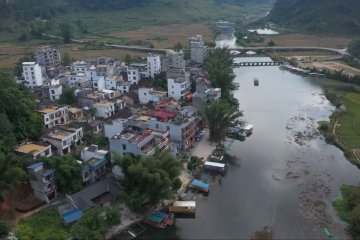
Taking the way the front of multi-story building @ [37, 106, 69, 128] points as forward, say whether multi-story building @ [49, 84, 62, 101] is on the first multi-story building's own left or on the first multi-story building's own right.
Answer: on the first multi-story building's own left

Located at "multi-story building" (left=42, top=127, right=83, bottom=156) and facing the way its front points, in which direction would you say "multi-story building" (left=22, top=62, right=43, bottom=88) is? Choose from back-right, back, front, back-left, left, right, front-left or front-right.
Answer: back-left

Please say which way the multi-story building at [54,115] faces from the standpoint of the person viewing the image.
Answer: facing the viewer and to the right of the viewer

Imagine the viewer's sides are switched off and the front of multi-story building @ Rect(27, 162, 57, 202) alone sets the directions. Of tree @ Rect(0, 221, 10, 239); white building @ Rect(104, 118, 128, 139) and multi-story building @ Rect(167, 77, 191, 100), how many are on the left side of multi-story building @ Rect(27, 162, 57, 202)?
2

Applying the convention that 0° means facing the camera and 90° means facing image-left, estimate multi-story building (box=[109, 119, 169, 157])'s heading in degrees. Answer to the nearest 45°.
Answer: approximately 315°

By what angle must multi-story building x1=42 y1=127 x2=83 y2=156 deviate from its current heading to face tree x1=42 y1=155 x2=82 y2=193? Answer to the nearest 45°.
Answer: approximately 45° to its right

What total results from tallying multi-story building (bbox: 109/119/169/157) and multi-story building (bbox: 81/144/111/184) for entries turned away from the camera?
0

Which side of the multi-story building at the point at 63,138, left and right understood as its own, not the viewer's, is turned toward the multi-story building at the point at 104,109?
left
